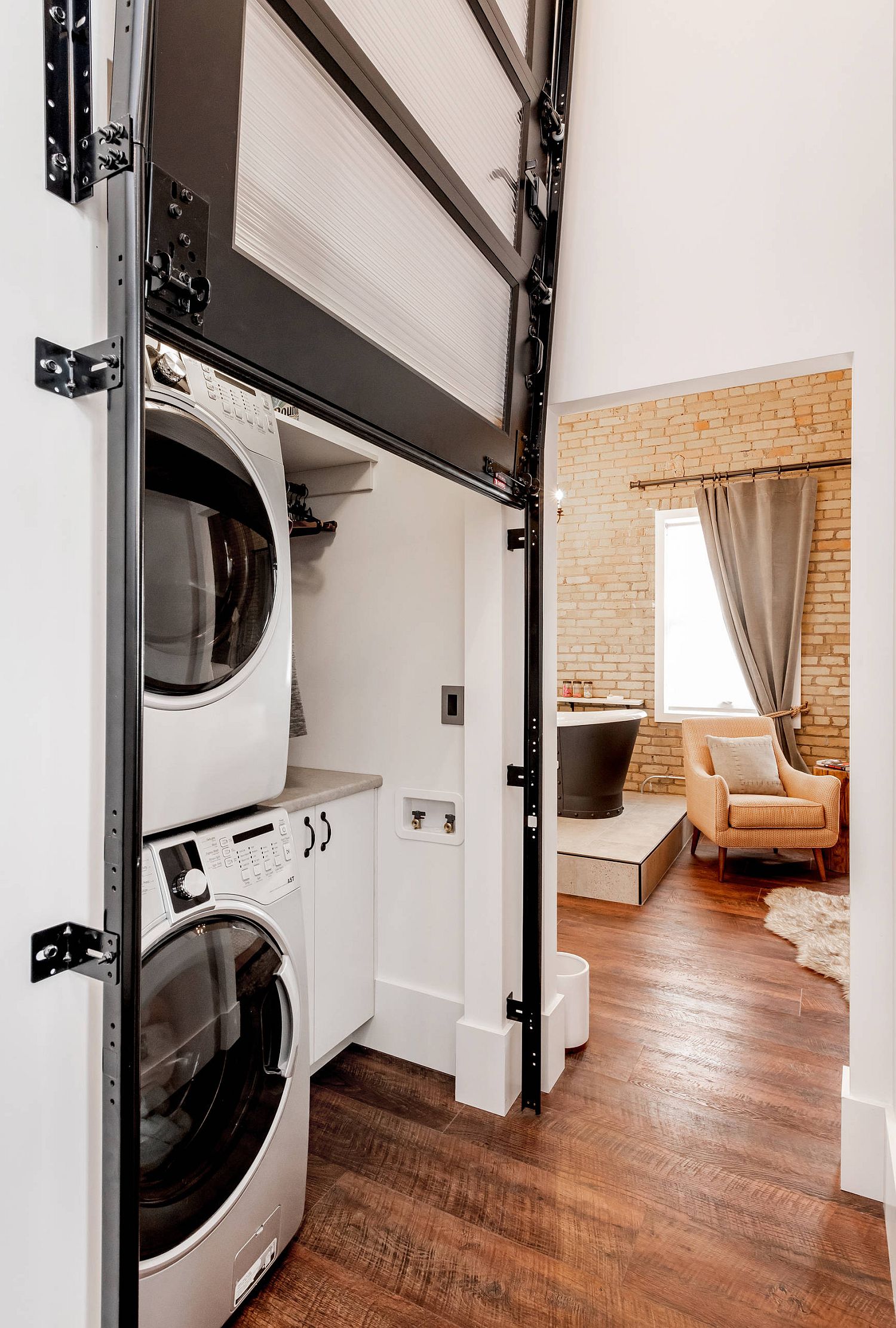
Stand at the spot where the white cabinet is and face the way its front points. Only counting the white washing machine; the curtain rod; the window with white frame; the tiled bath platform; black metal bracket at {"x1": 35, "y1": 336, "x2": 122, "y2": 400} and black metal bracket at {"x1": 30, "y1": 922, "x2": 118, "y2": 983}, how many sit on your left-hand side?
3

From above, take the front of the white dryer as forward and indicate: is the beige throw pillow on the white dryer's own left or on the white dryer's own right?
on the white dryer's own left

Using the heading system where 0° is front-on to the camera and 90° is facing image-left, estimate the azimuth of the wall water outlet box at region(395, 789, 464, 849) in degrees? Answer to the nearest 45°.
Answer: approximately 45°

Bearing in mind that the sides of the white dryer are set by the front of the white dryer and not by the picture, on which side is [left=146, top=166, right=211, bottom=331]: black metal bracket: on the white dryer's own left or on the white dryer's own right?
on the white dryer's own right

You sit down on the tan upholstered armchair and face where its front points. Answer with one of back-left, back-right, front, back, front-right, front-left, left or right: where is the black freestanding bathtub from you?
back-right

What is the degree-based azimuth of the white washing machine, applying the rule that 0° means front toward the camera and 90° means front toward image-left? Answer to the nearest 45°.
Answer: approximately 315°

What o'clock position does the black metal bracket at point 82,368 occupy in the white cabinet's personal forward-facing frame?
The black metal bracket is roughly at 2 o'clock from the white cabinet.

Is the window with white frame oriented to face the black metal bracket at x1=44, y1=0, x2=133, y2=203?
yes

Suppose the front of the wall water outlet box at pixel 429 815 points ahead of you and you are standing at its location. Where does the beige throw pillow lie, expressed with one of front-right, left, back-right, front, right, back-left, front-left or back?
back

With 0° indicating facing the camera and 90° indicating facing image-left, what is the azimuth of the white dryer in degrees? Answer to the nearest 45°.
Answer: approximately 315°

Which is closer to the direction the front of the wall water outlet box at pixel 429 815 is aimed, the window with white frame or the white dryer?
the white dryer
